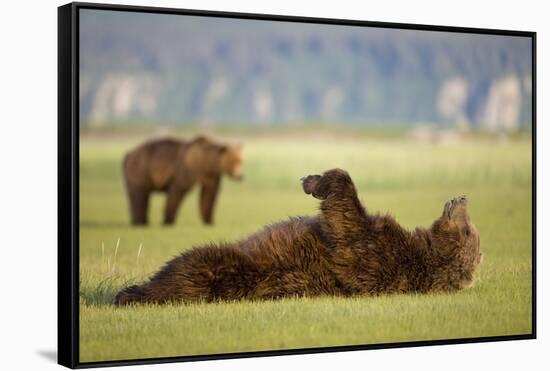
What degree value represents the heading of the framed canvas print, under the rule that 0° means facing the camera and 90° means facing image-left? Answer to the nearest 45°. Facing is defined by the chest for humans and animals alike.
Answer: approximately 315°
